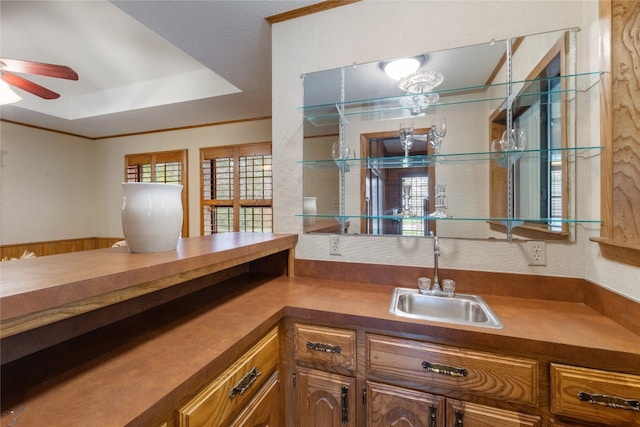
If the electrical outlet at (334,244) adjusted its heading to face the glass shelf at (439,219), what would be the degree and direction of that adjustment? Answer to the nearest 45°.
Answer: approximately 90° to its left

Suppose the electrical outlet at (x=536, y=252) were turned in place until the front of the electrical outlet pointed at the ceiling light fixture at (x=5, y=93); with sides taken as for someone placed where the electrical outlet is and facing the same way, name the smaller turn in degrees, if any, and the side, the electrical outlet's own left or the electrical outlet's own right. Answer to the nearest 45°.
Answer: approximately 45° to the electrical outlet's own right

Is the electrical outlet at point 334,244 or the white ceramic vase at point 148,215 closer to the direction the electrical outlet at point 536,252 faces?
the white ceramic vase

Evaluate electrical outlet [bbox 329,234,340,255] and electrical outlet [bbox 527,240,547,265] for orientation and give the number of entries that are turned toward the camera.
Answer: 2

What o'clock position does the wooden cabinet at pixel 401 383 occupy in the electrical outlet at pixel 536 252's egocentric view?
The wooden cabinet is roughly at 1 o'clock from the electrical outlet.

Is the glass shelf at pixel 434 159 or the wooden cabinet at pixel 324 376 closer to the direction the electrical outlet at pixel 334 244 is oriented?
the wooden cabinet

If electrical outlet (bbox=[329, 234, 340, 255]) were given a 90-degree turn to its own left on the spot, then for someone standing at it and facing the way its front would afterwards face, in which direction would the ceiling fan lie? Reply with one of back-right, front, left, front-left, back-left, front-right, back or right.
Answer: back

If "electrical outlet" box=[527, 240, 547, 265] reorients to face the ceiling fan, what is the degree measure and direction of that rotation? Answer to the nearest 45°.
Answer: approximately 45° to its right

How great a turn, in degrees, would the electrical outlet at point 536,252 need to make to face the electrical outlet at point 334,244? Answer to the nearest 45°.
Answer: approximately 90° to its right

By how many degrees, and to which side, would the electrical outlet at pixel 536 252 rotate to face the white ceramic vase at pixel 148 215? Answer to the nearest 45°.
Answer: approximately 45° to its right

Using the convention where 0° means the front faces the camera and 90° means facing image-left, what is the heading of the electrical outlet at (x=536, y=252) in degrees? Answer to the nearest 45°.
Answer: approximately 0°
